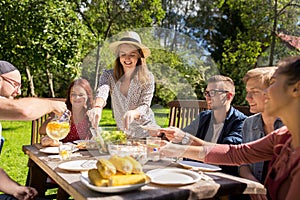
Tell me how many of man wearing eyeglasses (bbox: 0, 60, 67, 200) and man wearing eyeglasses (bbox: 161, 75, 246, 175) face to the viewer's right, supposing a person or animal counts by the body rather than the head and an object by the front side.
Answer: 1

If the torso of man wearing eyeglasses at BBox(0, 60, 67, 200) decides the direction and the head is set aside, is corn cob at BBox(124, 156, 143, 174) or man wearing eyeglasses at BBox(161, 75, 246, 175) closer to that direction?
the man wearing eyeglasses

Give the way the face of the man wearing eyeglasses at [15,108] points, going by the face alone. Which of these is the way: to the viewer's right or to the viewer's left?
to the viewer's right

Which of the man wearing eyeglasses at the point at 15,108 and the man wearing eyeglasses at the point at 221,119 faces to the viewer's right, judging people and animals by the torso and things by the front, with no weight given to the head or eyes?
the man wearing eyeglasses at the point at 15,108

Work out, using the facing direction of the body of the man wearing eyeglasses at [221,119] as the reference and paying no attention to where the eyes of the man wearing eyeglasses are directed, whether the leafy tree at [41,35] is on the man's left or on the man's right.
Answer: on the man's right

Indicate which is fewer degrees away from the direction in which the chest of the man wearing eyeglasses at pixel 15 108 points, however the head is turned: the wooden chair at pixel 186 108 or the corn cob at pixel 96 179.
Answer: the wooden chair

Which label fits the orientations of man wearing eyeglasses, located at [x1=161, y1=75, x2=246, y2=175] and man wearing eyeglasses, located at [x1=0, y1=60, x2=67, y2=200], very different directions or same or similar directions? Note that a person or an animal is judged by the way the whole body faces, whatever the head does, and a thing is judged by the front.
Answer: very different directions

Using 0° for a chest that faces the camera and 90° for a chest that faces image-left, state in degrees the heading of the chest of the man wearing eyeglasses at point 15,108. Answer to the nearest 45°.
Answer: approximately 270°

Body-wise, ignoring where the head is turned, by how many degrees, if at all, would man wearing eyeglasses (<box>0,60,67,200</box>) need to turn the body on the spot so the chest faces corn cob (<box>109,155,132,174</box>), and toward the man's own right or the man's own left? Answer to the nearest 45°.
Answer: approximately 45° to the man's own right
